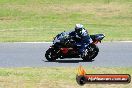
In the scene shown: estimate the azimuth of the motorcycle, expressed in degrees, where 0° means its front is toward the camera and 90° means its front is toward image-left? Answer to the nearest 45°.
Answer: approximately 90°
